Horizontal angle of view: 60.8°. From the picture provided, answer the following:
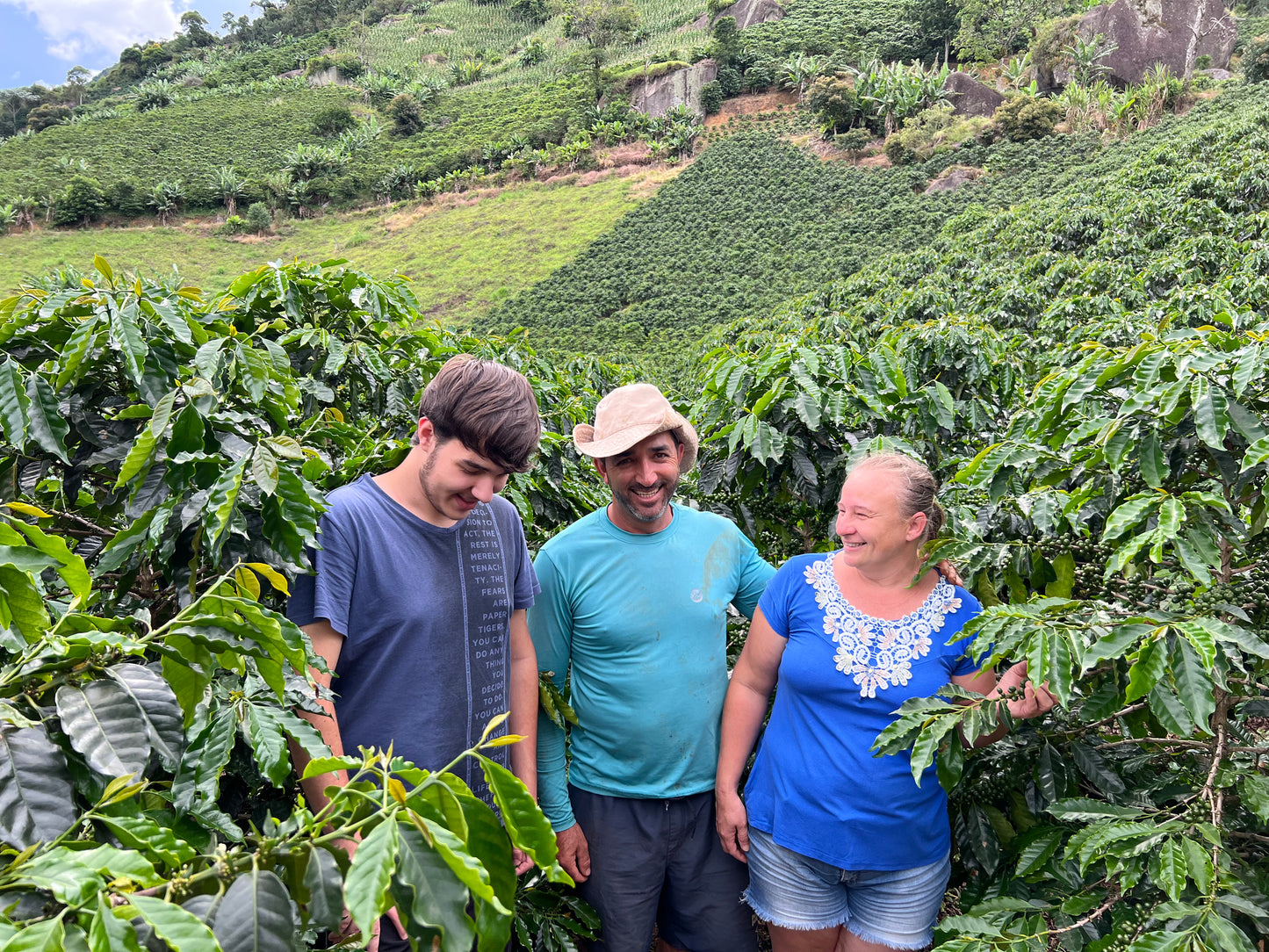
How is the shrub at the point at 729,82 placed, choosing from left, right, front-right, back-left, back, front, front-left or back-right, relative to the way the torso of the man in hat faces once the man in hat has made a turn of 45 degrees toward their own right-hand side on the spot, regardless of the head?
back-right

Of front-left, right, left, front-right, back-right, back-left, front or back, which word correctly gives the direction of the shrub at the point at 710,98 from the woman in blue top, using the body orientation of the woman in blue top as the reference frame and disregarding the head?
back

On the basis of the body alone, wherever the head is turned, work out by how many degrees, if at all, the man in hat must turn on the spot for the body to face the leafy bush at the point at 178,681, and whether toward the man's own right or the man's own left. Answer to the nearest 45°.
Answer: approximately 45° to the man's own right

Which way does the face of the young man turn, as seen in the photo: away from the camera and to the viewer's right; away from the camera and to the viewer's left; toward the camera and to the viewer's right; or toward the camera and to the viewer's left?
toward the camera and to the viewer's right

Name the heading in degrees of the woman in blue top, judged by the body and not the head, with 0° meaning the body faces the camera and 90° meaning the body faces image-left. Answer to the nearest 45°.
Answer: approximately 0°

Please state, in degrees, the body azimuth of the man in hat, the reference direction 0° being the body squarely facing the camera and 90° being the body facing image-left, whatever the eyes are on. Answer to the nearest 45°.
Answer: approximately 0°

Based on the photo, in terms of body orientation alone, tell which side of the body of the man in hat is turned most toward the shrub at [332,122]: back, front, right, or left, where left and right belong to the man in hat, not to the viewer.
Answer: back

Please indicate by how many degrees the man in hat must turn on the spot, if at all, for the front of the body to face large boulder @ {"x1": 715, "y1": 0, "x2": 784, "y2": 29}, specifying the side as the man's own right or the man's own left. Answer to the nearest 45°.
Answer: approximately 180°

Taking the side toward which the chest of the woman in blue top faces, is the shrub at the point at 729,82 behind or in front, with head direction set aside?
behind

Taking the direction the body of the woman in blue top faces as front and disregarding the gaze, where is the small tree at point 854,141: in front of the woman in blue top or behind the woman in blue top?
behind

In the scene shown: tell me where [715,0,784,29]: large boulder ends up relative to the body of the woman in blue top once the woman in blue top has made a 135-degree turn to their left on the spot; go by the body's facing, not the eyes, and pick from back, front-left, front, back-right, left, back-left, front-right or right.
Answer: front-left
